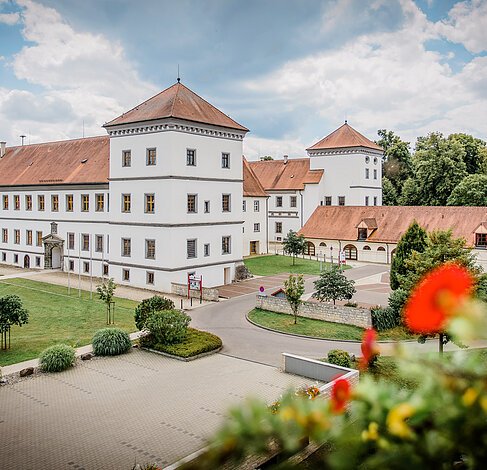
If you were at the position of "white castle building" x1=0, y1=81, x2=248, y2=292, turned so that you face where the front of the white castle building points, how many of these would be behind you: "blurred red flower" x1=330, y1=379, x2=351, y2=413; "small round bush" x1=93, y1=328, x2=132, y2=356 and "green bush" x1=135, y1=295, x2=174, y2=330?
0

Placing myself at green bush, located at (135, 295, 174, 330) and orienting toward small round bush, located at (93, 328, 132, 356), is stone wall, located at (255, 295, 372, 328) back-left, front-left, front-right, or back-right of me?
back-left

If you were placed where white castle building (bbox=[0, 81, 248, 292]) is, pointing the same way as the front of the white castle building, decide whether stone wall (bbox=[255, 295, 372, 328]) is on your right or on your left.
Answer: on your left

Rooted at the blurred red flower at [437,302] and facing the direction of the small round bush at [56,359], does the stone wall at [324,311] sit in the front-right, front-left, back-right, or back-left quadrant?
front-right

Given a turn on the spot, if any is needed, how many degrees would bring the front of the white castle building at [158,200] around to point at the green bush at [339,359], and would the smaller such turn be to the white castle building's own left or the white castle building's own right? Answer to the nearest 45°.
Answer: approximately 45° to the white castle building's own left

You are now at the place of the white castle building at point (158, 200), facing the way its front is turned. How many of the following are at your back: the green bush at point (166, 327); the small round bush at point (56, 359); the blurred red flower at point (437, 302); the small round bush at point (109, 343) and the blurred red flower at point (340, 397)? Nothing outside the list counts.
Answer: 0

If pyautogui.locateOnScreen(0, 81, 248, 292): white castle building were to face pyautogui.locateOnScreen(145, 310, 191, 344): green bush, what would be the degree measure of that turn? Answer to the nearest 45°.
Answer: approximately 45° to its left

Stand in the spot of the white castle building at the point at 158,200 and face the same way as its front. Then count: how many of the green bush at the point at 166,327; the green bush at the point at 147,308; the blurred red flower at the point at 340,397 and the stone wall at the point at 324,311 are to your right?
0

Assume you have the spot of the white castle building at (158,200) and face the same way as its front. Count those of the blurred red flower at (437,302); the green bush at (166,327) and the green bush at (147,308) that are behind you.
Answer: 0

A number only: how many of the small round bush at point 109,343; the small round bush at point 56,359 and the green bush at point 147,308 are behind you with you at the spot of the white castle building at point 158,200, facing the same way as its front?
0

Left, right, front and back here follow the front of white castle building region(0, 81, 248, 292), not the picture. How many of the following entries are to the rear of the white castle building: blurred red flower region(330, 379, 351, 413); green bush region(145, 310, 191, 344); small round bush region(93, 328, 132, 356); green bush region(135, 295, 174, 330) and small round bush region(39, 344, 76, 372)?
0

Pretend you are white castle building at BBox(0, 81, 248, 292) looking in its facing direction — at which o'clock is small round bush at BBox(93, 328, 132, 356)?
The small round bush is roughly at 11 o'clock from the white castle building.

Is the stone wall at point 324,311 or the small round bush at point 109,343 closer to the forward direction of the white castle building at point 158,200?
the small round bush

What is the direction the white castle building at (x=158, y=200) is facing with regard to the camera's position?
facing the viewer and to the left of the viewer

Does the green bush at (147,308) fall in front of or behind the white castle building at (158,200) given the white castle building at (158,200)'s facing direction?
in front

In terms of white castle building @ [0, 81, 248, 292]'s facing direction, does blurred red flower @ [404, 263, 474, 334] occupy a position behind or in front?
in front
